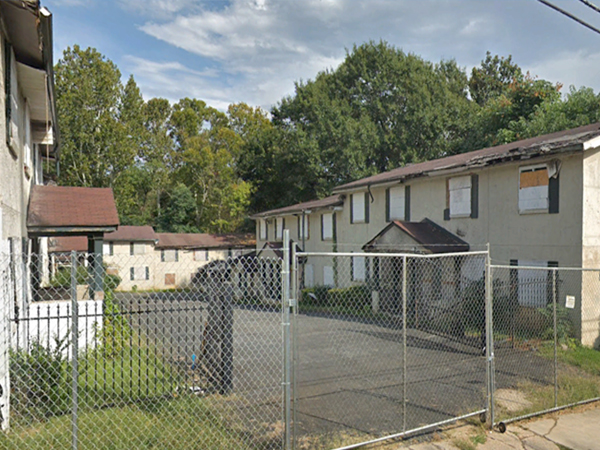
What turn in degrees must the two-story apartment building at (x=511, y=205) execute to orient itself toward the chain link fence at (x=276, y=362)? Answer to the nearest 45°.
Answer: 0° — it already faces it

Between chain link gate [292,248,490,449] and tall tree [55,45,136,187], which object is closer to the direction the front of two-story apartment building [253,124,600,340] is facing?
the chain link gate

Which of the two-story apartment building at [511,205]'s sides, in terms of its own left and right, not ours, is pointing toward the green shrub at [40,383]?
front

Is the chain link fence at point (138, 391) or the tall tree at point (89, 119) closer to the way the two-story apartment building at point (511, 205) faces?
the chain link fence

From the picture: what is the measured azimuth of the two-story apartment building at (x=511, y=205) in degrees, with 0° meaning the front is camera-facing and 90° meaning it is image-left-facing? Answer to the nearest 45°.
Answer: approximately 45°

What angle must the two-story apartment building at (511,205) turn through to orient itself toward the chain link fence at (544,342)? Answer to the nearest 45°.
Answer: approximately 45° to its left

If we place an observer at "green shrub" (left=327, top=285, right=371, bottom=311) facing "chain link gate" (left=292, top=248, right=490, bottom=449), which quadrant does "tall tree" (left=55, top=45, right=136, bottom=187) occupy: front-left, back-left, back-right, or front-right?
back-right

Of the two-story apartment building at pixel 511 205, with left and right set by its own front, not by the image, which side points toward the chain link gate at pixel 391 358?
front
